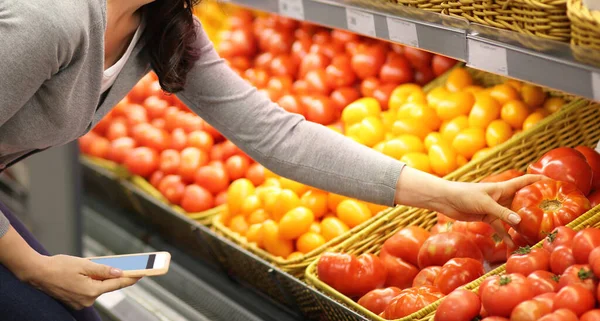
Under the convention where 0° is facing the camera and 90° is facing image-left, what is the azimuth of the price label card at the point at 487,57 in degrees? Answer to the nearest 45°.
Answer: approximately 45°

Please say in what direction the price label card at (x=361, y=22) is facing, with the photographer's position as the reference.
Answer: facing the viewer and to the left of the viewer

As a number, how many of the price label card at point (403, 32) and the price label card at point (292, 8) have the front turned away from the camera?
0

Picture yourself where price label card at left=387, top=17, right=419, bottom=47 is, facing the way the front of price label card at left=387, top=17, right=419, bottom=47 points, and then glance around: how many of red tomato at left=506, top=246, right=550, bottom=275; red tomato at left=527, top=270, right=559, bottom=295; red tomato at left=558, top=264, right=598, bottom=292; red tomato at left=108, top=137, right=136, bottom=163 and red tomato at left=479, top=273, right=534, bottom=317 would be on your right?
1

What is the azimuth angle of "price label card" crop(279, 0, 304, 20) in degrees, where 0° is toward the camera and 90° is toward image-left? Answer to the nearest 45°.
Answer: approximately 45°

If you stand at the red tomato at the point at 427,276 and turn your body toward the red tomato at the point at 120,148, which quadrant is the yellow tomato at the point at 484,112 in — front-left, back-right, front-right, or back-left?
front-right
